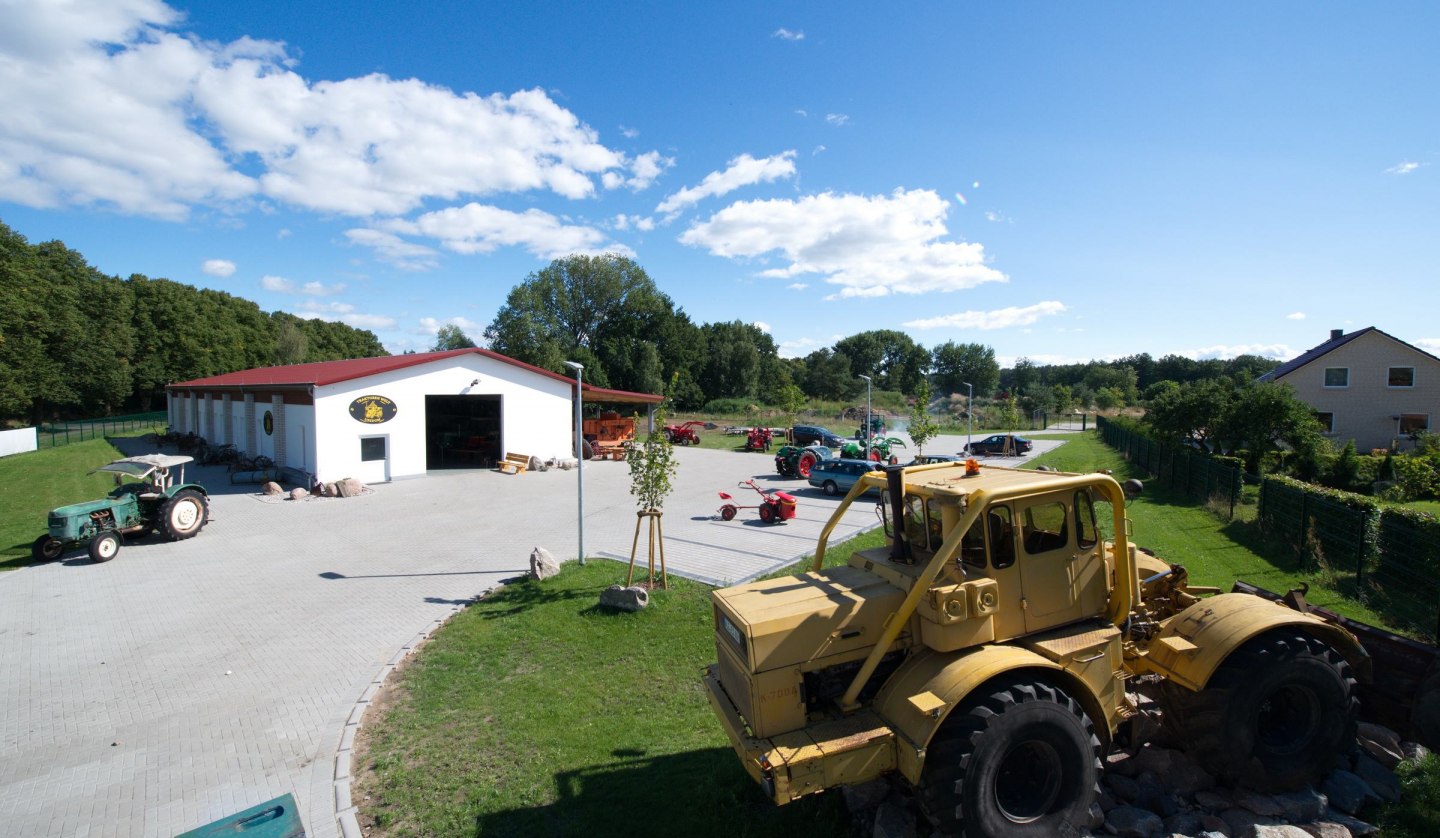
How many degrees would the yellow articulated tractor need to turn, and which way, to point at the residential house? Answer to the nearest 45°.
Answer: approximately 135° to its right

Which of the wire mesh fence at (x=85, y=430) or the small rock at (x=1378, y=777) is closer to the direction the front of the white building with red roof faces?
the small rock

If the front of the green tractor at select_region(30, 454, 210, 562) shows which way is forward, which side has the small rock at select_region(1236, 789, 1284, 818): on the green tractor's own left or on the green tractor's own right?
on the green tractor's own left

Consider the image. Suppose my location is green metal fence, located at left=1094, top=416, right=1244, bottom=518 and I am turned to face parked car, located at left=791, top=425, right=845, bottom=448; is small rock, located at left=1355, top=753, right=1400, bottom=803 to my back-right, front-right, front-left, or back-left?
back-left
